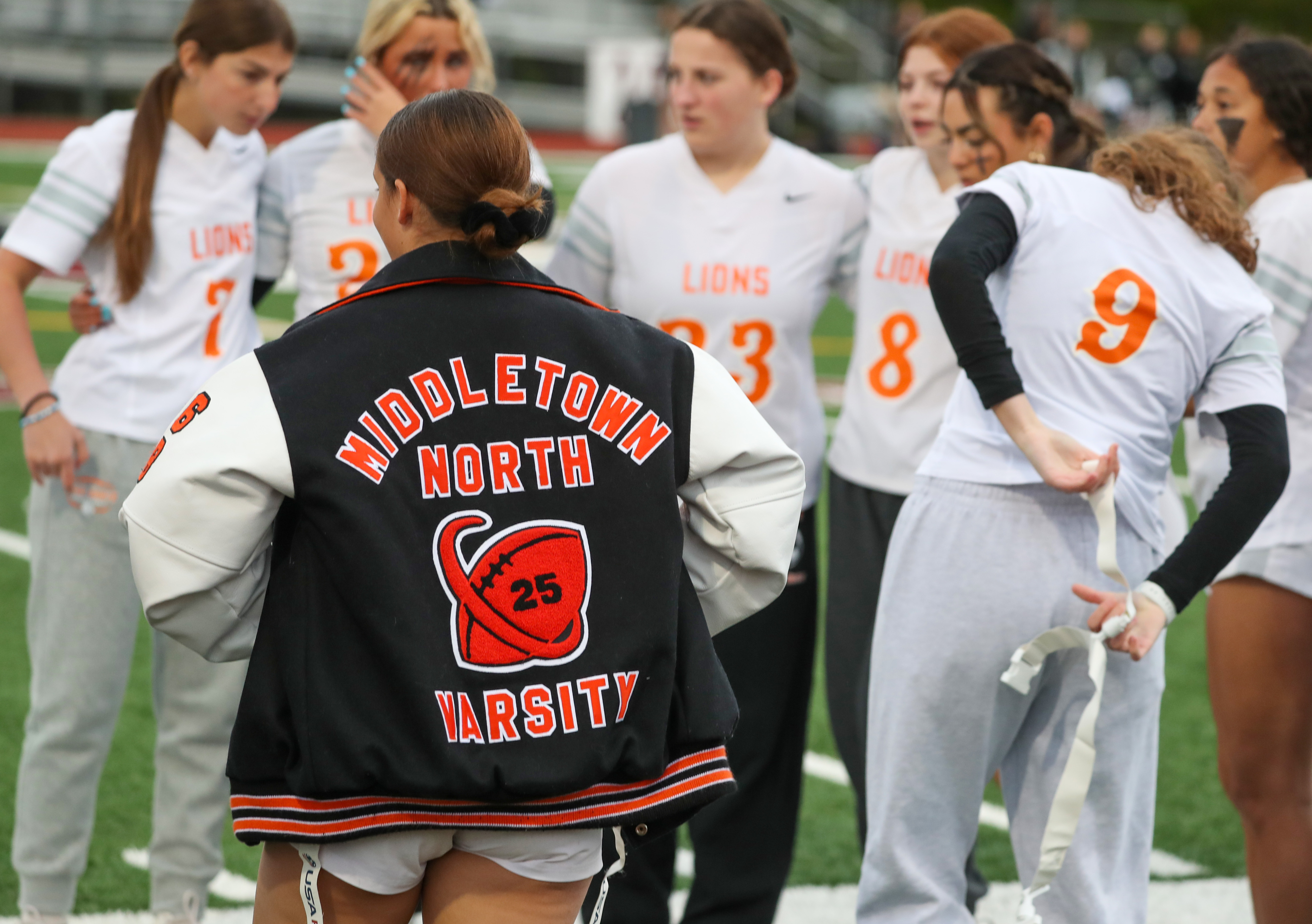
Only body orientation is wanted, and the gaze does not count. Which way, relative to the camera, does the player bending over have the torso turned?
away from the camera

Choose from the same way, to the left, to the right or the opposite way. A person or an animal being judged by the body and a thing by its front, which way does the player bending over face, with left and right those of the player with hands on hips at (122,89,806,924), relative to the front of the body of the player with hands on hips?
the same way

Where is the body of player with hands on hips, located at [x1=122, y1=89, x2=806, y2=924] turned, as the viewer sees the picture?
away from the camera

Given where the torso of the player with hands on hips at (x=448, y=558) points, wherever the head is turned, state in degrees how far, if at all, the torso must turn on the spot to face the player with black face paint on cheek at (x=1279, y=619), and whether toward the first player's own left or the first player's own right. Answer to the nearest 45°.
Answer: approximately 45° to the first player's own right

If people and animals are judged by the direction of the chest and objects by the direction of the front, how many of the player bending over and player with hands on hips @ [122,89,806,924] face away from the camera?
2

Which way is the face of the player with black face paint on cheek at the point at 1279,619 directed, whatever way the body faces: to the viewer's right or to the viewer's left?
to the viewer's left

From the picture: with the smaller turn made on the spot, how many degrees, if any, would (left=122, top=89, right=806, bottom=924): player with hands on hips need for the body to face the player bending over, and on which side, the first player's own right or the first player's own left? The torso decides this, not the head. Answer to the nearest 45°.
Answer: approximately 45° to the first player's own right
